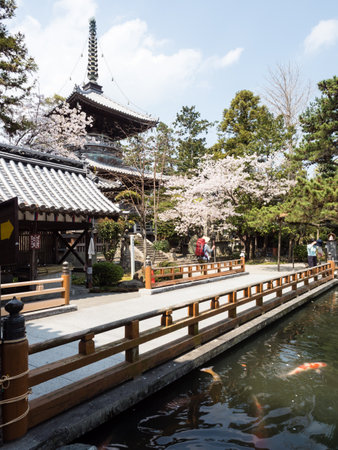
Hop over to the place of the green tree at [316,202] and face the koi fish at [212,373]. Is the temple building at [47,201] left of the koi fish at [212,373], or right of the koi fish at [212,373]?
right

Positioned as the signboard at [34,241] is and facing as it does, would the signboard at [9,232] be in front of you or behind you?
in front

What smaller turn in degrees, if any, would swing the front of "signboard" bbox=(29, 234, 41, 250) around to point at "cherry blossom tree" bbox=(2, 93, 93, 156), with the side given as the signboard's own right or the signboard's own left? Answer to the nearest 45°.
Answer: approximately 180°

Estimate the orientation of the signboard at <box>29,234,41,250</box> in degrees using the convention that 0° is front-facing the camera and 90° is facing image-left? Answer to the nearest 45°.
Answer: approximately 0°
